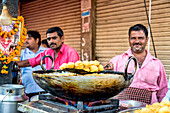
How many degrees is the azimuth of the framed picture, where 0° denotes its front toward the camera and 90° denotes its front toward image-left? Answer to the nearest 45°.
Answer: approximately 0°

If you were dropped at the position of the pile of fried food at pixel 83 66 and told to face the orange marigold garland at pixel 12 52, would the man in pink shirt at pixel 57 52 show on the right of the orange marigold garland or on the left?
right

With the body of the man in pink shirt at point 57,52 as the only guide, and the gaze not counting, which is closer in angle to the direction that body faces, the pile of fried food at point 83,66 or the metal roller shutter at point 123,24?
the pile of fried food

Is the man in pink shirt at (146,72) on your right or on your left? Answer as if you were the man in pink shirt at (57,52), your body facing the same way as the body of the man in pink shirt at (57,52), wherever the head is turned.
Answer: on your left

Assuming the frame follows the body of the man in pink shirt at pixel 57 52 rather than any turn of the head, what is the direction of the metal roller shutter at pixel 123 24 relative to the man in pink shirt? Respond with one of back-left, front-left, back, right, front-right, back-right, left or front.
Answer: back

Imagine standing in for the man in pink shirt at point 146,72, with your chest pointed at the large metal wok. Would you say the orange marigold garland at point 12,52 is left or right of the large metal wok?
right

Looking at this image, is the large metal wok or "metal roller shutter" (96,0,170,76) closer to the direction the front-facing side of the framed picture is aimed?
the large metal wok

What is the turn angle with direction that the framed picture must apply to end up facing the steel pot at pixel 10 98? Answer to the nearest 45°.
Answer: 0° — it already faces it

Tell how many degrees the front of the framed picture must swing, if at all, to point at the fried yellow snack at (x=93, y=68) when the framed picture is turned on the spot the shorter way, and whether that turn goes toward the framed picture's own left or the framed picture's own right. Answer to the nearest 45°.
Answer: approximately 45° to the framed picture's own left

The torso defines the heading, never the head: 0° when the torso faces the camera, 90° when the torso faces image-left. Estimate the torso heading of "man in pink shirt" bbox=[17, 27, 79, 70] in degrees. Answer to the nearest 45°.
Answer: approximately 45°
